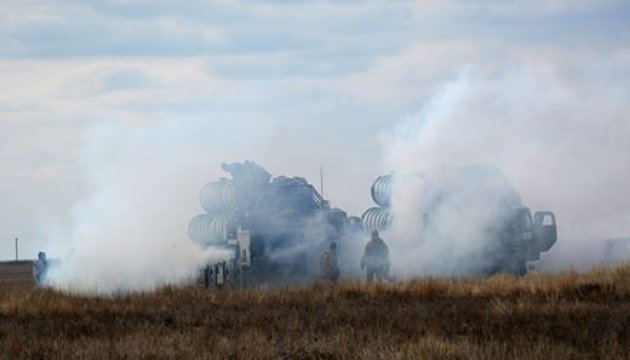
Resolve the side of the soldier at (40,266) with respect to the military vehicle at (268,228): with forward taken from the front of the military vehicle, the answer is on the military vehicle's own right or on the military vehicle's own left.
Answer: on the military vehicle's own left

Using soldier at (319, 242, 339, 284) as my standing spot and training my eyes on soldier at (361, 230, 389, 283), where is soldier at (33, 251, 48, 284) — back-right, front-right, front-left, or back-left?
back-right

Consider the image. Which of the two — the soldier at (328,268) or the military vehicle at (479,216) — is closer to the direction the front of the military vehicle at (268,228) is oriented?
the military vehicle

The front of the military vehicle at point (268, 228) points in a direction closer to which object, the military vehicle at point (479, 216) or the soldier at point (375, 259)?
the military vehicle

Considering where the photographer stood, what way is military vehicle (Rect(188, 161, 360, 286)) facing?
facing away from the viewer and to the right of the viewer
